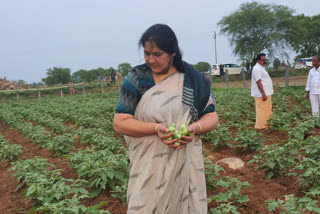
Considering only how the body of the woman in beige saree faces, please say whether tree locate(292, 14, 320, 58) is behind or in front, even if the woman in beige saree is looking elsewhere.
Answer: behind

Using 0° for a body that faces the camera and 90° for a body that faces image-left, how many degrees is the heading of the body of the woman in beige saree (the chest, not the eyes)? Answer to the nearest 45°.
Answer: approximately 0°

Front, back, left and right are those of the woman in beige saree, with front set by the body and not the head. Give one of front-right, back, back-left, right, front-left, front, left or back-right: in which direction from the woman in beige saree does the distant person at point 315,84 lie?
back-left
